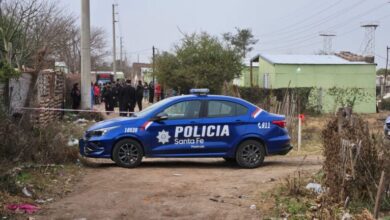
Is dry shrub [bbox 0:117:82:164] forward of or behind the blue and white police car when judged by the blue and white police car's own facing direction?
forward

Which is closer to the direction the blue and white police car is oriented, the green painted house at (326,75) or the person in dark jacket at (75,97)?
the person in dark jacket

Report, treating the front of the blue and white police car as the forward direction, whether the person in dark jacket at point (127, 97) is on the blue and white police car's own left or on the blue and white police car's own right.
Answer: on the blue and white police car's own right

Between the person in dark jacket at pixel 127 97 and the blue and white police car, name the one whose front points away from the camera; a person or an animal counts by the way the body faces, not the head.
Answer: the person in dark jacket

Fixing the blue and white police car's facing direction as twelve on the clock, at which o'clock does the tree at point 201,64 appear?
The tree is roughly at 3 o'clock from the blue and white police car.

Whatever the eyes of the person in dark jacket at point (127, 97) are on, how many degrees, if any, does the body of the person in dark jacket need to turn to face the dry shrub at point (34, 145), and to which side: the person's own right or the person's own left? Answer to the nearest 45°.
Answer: approximately 180°

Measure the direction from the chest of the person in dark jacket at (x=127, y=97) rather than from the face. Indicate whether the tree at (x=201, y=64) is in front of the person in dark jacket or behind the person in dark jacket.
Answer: in front

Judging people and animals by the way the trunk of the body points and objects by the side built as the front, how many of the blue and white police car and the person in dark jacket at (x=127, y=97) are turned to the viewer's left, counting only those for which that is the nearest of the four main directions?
1

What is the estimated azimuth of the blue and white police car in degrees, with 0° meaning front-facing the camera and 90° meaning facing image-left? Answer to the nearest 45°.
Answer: approximately 90°

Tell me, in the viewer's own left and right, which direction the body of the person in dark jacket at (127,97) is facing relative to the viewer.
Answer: facing away from the viewer

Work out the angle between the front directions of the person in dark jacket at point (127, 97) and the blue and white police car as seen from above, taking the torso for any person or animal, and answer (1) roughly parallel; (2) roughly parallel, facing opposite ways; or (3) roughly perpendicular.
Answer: roughly perpendicular
